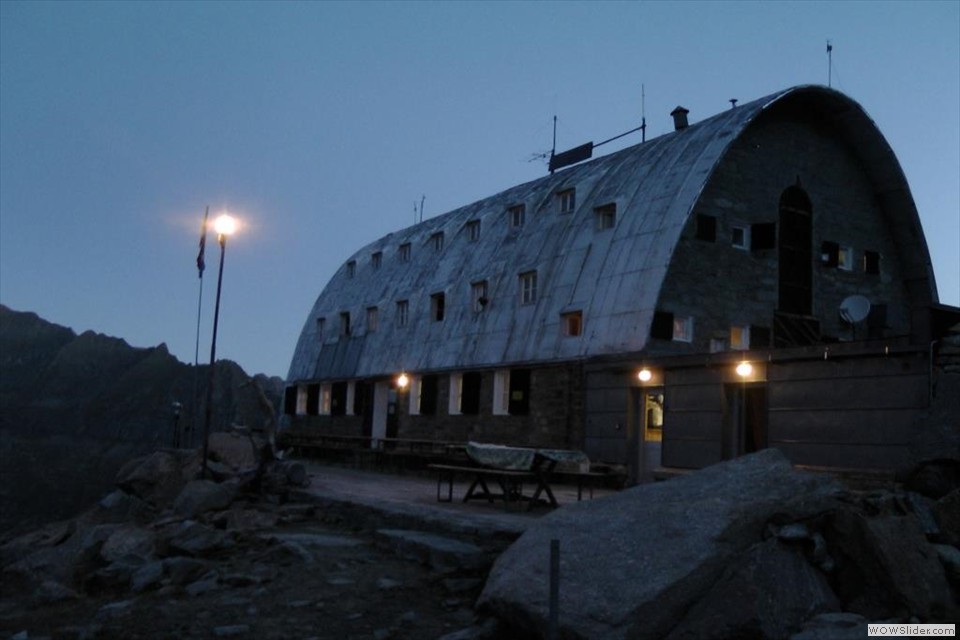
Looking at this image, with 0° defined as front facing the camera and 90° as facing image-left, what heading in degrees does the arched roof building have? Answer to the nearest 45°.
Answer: approximately 315°

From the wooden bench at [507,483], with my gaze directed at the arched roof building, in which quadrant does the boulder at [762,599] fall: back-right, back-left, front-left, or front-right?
back-right

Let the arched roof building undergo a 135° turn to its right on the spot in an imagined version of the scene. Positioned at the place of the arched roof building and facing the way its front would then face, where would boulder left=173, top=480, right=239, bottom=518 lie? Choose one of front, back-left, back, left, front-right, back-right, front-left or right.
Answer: front-left

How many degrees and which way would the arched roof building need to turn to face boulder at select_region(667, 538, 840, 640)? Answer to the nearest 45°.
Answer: approximately 45° to its right

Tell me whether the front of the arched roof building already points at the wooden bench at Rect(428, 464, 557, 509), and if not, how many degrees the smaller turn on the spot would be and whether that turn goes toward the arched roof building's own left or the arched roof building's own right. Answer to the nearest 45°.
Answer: approximately 45° to the arched roof building's own right
